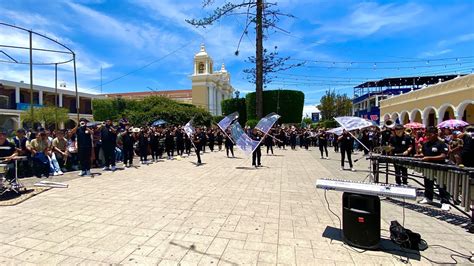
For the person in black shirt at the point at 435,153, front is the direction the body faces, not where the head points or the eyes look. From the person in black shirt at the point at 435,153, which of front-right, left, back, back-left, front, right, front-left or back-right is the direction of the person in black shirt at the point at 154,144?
front-right

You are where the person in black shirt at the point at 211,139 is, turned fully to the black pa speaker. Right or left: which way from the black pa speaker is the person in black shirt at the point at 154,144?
right

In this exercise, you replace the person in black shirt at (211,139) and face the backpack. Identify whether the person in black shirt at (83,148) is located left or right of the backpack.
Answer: right

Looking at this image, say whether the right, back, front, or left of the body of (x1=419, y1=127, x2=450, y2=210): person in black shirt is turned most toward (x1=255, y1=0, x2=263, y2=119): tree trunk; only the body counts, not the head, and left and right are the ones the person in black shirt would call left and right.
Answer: right

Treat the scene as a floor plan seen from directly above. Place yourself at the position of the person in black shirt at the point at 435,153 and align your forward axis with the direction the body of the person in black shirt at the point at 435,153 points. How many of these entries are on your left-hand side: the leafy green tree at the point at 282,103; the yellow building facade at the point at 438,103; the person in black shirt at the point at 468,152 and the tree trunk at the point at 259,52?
1

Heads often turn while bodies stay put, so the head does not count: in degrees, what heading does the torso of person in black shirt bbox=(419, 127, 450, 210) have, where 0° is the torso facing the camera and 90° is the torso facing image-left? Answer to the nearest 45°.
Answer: approximately 45°

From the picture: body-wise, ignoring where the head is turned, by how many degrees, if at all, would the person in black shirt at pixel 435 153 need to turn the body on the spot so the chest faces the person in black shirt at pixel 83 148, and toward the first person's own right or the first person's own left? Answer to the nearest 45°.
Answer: approximately 45° to the first person's own right

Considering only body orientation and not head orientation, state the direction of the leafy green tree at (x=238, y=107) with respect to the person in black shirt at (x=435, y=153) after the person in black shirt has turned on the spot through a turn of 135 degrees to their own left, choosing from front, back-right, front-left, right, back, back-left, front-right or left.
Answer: back-left
